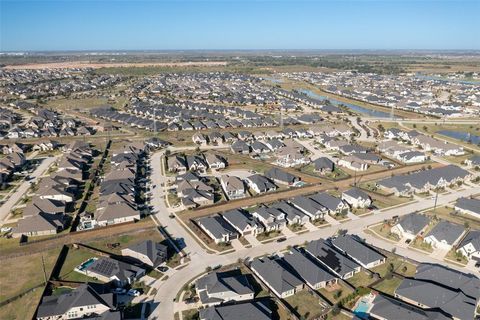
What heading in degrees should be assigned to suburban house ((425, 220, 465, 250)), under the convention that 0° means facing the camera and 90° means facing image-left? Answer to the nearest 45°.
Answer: approximately 45°

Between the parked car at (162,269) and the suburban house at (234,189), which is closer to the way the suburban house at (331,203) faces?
the parked car

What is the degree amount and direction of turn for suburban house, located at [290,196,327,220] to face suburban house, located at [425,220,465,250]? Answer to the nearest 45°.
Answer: approximately 45° to its left

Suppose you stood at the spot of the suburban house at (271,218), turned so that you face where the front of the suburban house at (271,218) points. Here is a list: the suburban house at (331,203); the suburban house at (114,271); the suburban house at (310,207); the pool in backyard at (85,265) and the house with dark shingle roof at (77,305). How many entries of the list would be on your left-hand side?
2

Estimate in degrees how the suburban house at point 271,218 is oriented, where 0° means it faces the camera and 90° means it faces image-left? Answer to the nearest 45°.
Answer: approximately 315°

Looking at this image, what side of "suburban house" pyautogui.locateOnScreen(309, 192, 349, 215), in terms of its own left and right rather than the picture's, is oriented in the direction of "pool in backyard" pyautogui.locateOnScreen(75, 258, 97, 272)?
right

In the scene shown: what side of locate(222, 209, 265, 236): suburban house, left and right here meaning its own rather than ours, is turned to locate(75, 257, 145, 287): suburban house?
right

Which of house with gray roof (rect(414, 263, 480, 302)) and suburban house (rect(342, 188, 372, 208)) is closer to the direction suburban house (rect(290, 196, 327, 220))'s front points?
the house with gray roof
